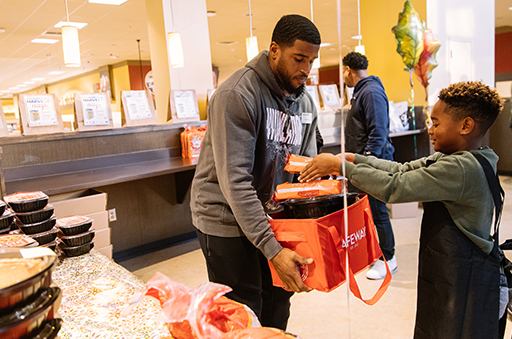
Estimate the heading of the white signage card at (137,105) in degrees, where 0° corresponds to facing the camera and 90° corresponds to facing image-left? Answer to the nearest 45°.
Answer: approximately 0°

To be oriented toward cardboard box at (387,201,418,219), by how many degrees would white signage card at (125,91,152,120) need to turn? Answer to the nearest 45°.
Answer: approximately 90° to its left

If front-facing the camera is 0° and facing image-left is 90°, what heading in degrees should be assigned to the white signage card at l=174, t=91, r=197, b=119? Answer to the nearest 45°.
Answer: approximately 0°

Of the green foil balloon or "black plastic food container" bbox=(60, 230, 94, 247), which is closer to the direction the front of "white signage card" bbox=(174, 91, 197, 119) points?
the black plastic food container

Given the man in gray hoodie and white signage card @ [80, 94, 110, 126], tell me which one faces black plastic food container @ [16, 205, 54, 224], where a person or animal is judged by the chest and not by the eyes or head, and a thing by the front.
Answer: the white signage card

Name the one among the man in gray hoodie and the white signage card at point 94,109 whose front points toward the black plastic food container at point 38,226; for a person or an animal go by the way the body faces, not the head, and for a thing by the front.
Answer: the white signage card
